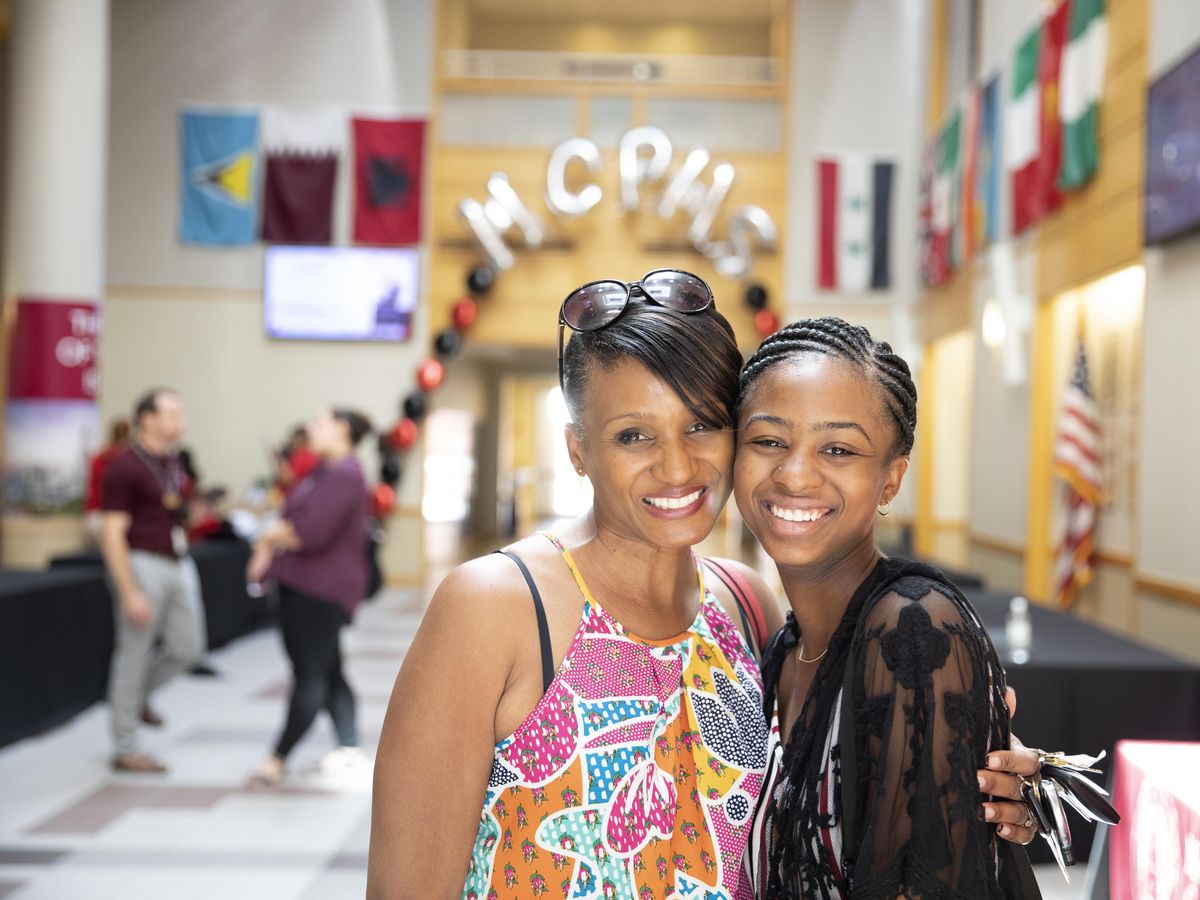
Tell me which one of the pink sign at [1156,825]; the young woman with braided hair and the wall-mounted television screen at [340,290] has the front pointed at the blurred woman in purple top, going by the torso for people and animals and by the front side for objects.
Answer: the wall-mounted television screen

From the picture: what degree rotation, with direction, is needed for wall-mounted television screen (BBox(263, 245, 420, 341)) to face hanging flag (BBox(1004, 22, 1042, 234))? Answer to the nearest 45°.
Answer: approximately 45° to its left

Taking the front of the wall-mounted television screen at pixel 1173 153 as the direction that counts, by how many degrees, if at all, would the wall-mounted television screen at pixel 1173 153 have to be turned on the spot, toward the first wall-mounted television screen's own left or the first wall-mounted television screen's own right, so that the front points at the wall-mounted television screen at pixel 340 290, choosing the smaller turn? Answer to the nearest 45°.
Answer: approximately 90° to the first wall-mounted television screen's own right

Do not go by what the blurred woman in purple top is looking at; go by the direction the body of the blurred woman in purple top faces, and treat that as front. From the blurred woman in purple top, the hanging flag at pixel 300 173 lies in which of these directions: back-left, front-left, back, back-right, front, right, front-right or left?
right

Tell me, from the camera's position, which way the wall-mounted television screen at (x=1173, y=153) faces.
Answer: facing the viewer and to the left of the viewer

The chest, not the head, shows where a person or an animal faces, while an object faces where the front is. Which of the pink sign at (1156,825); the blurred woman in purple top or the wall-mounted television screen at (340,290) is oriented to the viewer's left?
the blurred woman in purple top

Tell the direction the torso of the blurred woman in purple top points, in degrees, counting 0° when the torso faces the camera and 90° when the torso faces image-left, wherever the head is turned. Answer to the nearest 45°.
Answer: approximately 90°

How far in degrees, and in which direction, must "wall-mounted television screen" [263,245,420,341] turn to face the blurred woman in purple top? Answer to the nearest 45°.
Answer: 0° — it already faces them

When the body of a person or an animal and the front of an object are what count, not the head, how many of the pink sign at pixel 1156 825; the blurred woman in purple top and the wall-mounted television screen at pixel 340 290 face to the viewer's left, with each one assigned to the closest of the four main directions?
1

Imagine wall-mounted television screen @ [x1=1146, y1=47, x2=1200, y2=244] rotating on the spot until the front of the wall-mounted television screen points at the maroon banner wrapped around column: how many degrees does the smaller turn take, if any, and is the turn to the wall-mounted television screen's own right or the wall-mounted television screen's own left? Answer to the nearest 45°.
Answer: approximately 45° to the wall-mounted television screen's own right

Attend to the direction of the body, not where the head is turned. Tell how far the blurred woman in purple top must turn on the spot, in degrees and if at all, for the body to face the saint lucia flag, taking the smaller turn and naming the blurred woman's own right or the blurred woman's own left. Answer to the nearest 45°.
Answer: approximately 90° to the blurred woman's own right

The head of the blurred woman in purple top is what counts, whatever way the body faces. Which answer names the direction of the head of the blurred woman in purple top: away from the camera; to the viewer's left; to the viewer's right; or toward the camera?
to the viewer's left

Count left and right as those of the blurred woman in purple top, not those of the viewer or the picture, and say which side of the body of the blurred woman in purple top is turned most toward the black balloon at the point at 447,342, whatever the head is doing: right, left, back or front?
right
